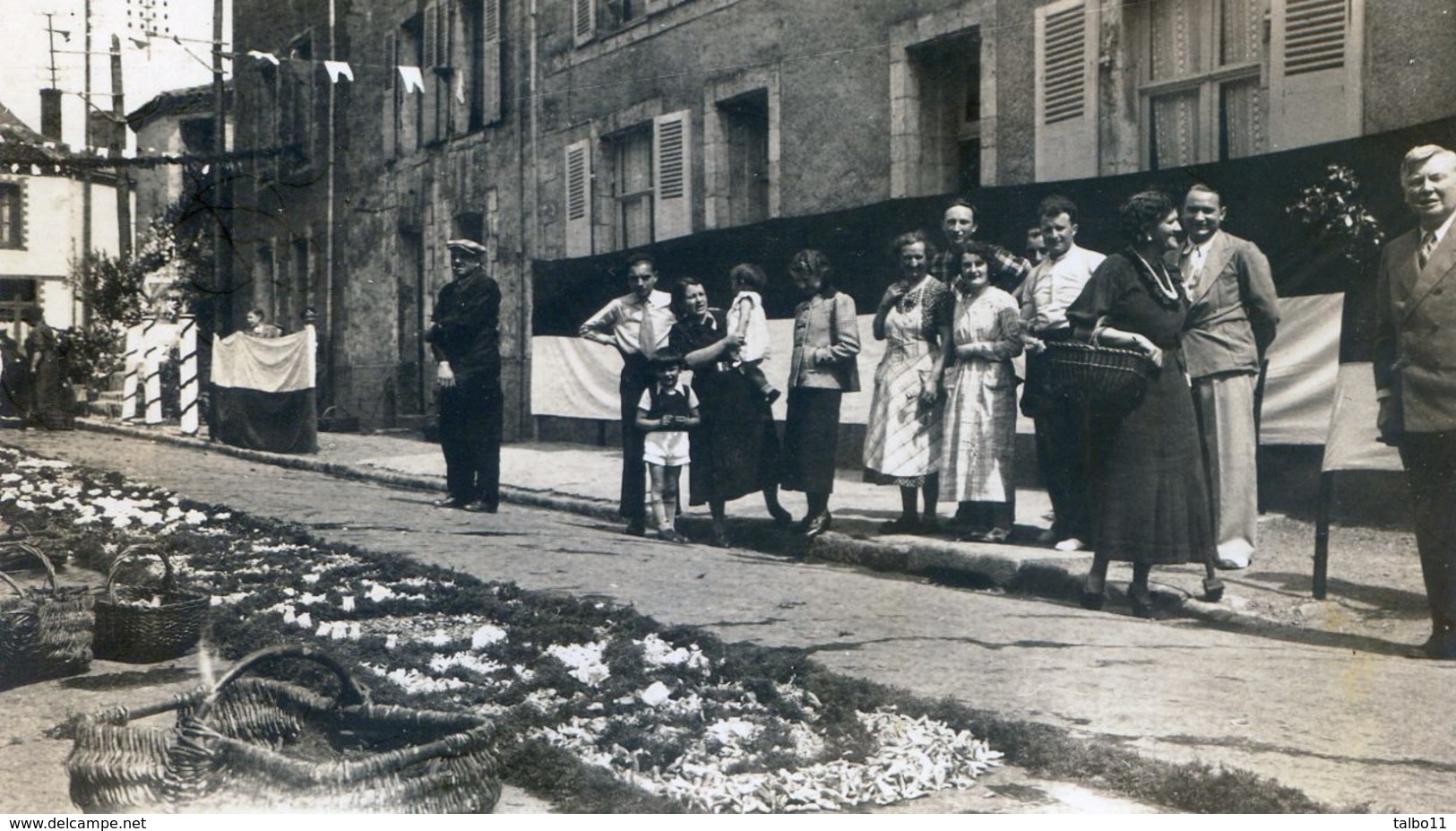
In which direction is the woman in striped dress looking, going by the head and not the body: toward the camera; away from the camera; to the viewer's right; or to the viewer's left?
toward the camera

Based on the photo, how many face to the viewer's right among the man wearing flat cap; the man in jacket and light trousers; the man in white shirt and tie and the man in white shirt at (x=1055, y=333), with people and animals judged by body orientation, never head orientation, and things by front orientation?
0

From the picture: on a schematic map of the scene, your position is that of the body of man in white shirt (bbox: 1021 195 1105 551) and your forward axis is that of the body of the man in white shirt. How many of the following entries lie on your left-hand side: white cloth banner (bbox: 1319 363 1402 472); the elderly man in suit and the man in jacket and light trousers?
3

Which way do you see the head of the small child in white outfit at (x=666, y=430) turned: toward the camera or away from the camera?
toward the camera

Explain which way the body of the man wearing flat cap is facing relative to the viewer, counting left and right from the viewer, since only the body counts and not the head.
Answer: facing the viewer and to the left of the viewer

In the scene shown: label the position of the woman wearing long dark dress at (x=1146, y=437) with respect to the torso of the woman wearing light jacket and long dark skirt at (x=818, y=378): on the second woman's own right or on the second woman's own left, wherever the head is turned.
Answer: on the second woman's own left

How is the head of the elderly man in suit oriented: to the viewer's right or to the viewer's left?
to the viewer's left

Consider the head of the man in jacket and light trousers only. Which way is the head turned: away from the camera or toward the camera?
toward the camera

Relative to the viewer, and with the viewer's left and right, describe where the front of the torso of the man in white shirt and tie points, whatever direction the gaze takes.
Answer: facing the viewer

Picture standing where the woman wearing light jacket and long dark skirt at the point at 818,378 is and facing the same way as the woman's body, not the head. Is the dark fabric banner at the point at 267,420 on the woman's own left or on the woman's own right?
on the woman's own right
